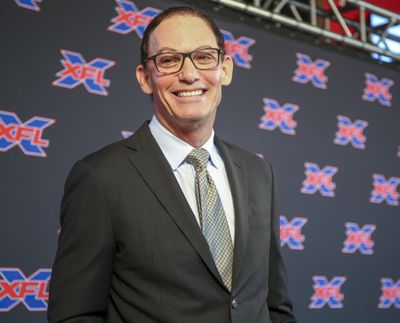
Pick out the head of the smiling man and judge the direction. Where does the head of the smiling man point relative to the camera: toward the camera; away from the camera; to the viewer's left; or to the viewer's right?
toward the camera

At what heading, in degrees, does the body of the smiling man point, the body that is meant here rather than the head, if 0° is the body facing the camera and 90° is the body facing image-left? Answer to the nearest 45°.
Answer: approximately 315°

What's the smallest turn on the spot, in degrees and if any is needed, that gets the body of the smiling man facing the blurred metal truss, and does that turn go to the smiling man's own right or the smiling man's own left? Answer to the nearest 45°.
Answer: approximately 135° to the smiling man's own left
